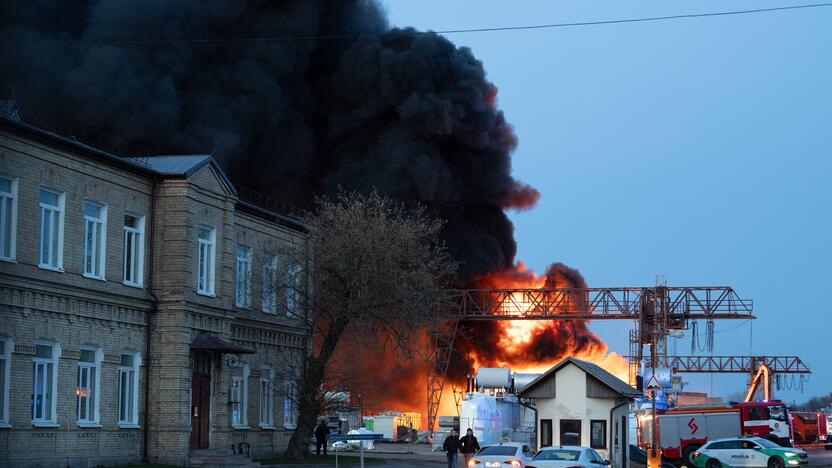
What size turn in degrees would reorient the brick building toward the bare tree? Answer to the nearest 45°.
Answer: approximately 90° to its left

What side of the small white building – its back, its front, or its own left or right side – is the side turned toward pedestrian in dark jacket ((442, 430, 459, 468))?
right

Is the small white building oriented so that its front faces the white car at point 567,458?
yes

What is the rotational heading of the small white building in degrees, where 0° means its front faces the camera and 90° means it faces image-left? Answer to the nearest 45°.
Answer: approximately 0°

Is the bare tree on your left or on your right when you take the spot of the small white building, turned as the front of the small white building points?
on your right

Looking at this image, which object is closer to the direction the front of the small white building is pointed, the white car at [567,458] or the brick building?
the white car

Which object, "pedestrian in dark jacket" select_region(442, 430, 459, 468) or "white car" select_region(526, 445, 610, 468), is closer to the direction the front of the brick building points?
the white car

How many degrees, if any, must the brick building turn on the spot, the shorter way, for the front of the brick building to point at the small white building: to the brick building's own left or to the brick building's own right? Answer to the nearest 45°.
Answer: approximately 45° to the brick building's own left

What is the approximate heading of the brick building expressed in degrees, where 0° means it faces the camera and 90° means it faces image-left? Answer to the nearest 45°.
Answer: approximately 315°

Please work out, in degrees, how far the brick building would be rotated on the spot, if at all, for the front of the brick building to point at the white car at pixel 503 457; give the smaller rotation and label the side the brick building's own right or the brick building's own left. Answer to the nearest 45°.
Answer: approximately 45° to the brick building's own left

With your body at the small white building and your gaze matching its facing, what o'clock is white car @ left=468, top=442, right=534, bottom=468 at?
The white car is roughly at 1 o'clock from the small white building.
